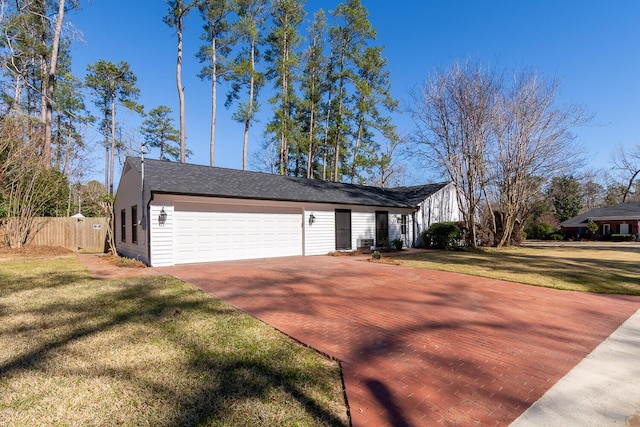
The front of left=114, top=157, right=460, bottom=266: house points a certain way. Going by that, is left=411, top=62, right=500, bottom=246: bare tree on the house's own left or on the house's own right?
on the house's own left

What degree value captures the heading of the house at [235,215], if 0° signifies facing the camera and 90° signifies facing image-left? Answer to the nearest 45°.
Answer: approximately 315°

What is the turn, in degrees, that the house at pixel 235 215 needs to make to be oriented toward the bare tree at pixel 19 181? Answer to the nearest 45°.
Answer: approximately 135° to its right

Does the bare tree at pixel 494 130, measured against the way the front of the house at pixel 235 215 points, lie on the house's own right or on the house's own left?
on the house's own left

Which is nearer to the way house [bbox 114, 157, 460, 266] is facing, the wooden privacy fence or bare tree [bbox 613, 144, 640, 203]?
the bare tree

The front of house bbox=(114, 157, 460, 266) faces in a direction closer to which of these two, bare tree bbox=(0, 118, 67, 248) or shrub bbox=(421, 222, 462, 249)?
the shrub

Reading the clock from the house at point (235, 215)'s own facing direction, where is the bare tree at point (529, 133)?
The bare tree is roughly at 10 o'clock from the house.

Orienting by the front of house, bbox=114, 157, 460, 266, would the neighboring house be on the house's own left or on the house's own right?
on the house's own left
